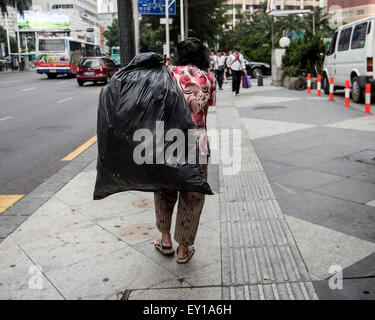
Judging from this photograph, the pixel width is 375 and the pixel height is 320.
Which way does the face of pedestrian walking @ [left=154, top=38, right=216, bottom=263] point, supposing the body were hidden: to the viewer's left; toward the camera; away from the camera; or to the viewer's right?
away from the camera

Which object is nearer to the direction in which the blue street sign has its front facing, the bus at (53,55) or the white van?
the white van

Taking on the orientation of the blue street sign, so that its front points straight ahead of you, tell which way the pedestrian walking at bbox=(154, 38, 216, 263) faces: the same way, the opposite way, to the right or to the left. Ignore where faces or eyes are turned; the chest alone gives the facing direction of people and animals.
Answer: the opposite way

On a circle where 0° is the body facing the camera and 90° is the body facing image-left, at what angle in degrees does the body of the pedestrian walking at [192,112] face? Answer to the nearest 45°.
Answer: approximately 180°

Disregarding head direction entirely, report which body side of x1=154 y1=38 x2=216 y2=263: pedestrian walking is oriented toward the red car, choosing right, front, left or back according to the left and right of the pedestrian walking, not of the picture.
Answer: front

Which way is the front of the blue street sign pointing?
toward the camera

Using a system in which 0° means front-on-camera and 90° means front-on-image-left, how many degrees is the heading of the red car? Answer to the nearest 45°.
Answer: approximately 225°

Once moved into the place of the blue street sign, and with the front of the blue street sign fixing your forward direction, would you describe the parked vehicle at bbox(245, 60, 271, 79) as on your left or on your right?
on your left

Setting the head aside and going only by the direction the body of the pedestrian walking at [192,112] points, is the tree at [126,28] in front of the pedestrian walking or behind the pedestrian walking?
in front

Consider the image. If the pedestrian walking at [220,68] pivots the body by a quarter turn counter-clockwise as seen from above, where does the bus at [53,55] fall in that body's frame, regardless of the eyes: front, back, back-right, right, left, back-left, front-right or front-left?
back-left
